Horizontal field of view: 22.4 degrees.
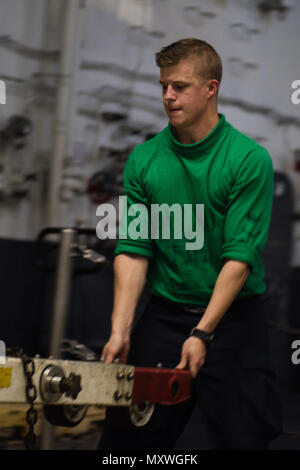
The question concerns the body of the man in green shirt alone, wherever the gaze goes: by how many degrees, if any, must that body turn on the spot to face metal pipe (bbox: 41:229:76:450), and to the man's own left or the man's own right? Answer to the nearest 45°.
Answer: approximately 90° to the man's own right

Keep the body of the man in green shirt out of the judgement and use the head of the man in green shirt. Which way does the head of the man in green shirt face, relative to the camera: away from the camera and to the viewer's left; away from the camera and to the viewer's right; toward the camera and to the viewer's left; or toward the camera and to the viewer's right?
toward the camera and to the viewer's left

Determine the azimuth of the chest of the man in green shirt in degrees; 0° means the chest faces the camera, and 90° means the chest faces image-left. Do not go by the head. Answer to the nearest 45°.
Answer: approximately 45°

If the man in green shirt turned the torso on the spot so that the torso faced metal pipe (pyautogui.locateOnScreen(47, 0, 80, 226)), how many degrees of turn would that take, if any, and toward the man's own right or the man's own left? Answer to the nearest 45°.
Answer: approximately 135° to the man's own right
